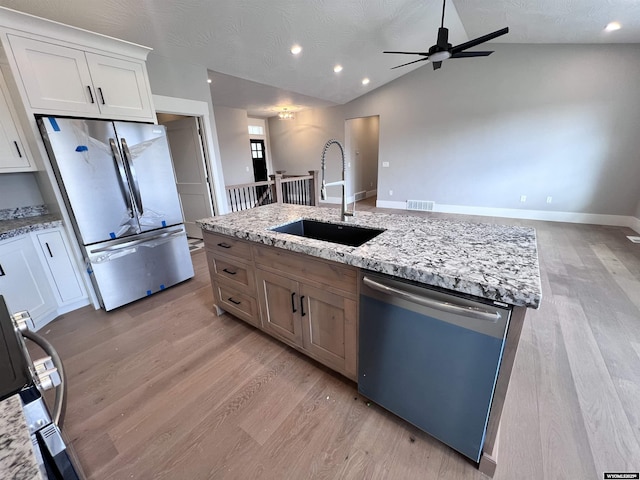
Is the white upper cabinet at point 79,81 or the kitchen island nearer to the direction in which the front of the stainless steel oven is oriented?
the kitchen island

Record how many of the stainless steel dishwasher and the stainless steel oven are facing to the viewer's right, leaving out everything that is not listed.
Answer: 1

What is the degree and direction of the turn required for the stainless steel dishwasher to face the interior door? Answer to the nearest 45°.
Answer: approximately 90° to its right

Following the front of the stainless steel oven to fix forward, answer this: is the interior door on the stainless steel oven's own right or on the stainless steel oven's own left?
on the stainless steel oven's own left

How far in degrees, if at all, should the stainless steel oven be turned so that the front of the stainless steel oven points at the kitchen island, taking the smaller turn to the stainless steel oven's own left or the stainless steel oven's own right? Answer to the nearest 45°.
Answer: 0° — it already faces it

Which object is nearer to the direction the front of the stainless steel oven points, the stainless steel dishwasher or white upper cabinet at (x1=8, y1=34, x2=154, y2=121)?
the stainless steel dishwasher

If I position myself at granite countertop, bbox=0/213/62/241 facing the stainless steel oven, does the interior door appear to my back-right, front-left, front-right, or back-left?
back-left

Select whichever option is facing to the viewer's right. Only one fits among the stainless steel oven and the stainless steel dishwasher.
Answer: the stainless steel oven

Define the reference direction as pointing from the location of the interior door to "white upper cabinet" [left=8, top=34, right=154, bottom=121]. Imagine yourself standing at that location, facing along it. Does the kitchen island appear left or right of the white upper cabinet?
left

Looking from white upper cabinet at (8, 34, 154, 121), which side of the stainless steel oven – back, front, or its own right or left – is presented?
left

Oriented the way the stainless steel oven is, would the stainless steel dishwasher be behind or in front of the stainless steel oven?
in front

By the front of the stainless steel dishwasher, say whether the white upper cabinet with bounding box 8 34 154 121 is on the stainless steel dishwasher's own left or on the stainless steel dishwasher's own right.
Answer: on the stainless steel dishwasher's own right

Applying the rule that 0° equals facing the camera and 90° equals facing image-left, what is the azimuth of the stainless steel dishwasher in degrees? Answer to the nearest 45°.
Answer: approximately 45°

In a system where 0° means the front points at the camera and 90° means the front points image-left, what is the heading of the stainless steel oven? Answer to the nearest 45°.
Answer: approximately 270°

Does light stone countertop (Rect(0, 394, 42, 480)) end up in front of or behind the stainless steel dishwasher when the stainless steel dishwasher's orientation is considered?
in front
